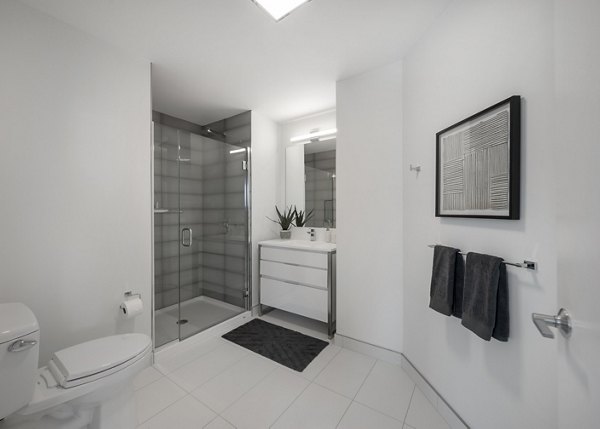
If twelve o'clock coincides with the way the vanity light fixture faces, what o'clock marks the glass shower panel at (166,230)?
The glass shower panel is roughly at 1 o'clock from the vanity light fixture.

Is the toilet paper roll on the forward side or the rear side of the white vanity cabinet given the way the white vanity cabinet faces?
on the forward side

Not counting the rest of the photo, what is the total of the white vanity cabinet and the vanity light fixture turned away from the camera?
0

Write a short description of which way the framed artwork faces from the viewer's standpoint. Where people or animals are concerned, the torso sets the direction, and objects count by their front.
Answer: facing the viewer and to the left of the viewer

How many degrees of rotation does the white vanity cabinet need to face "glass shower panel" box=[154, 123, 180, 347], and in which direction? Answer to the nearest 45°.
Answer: approximately 45° to its right

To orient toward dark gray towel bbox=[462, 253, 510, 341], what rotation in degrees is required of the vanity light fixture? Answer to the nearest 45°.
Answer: approximately 90° to its left

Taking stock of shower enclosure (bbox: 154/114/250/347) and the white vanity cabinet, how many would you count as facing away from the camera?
0

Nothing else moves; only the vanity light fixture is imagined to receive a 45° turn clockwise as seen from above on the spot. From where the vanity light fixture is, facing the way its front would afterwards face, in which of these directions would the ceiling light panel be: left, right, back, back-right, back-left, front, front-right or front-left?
left

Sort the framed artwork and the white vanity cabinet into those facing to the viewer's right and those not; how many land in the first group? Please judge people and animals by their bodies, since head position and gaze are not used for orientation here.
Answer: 0
